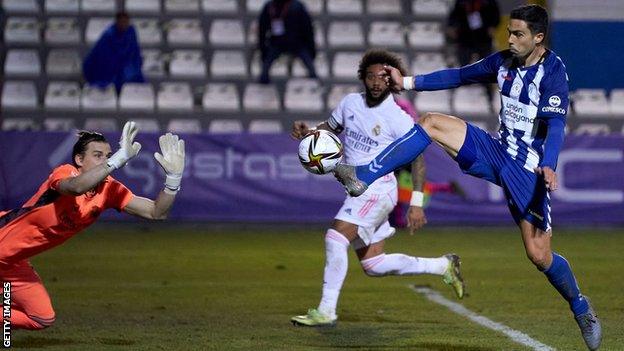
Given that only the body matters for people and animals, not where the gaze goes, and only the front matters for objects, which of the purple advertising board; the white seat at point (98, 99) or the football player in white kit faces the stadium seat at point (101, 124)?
the white seat

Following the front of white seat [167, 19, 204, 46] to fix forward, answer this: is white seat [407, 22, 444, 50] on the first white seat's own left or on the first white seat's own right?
on the first white seat's own left

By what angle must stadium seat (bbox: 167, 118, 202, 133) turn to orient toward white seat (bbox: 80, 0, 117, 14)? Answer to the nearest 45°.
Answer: approximately 135° to its right

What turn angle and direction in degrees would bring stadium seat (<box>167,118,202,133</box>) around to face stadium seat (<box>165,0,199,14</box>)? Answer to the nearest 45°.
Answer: approximately 180°

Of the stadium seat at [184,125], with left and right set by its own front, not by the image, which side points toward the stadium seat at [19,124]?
right

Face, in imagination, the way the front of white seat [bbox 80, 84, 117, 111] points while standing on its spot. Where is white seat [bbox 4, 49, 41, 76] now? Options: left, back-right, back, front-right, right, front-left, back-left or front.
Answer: back-right
